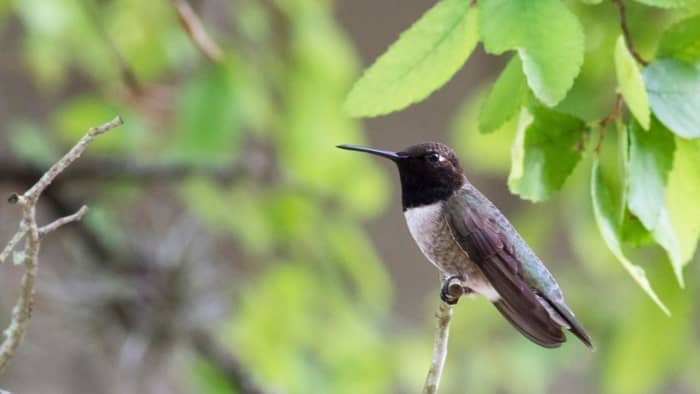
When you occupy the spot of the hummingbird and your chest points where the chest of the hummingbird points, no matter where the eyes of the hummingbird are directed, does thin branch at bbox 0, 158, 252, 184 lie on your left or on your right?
on your right

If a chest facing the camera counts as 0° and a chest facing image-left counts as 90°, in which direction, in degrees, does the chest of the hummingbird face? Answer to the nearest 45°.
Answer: approximately 90°

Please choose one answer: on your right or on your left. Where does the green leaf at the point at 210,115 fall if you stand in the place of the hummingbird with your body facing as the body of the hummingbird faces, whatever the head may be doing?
on your right

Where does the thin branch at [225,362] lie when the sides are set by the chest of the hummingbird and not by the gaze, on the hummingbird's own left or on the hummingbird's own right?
on the hummingbird's own right
